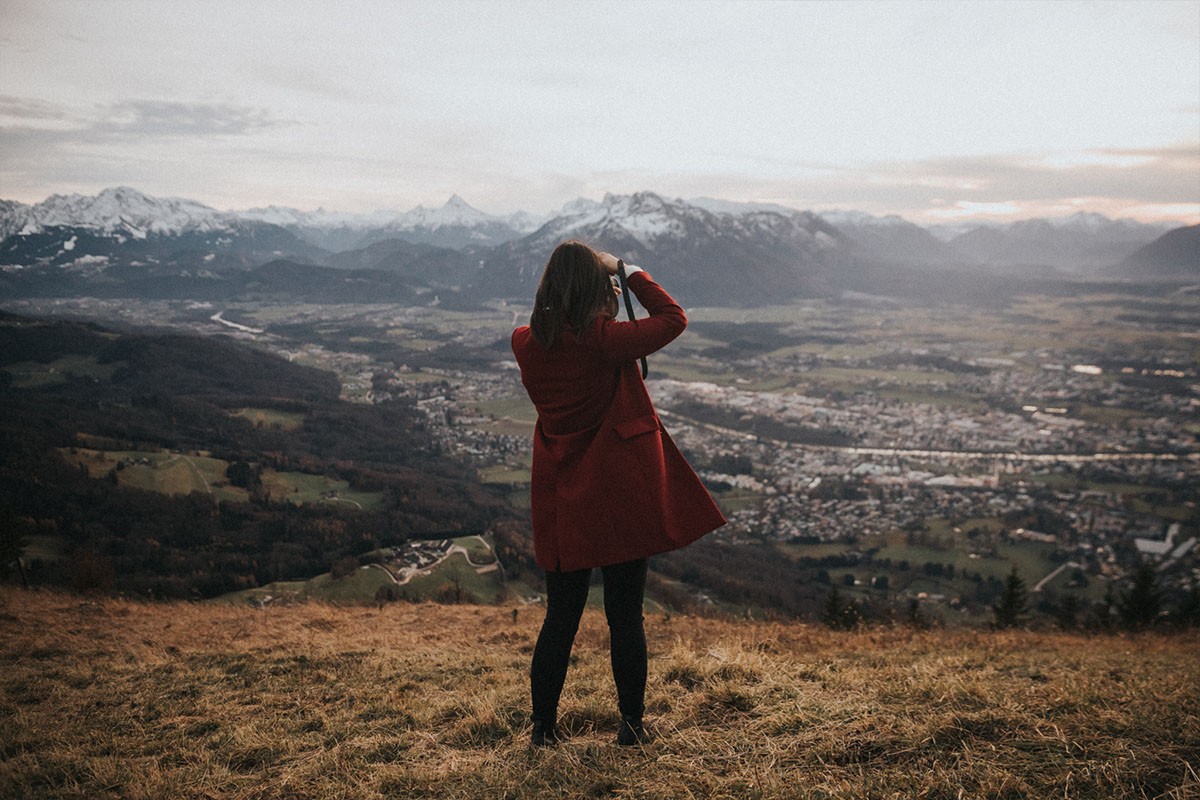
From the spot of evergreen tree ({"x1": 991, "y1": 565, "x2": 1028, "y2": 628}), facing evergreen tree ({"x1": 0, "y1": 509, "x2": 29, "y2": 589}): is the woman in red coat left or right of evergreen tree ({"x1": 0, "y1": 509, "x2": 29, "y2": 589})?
left

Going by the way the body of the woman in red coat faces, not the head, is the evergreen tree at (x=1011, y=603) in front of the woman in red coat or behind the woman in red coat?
in front

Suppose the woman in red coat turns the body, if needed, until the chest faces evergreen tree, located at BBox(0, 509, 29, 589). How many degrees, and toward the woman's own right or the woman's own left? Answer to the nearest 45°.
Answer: approximately 90° to the woman's own left

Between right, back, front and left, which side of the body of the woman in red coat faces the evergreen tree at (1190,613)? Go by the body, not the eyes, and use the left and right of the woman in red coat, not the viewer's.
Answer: front

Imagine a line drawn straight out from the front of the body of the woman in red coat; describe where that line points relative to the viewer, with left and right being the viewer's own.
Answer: facing away from the viewer and to the right of the viewer

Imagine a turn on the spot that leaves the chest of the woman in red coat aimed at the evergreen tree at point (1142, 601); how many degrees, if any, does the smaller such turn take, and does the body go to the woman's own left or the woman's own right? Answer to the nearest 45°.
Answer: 0° — they already face it
